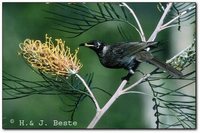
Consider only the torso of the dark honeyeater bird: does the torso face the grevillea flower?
yes

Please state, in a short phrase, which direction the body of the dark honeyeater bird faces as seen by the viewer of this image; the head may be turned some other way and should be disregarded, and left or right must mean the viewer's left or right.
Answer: facing to the left of the viewer

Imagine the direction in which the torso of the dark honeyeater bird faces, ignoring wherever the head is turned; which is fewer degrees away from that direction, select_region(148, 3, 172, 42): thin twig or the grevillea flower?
the grevillea flower

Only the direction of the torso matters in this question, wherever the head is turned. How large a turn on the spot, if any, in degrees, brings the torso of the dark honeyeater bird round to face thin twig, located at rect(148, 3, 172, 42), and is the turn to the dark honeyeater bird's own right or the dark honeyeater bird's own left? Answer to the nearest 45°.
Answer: approximately 180°
